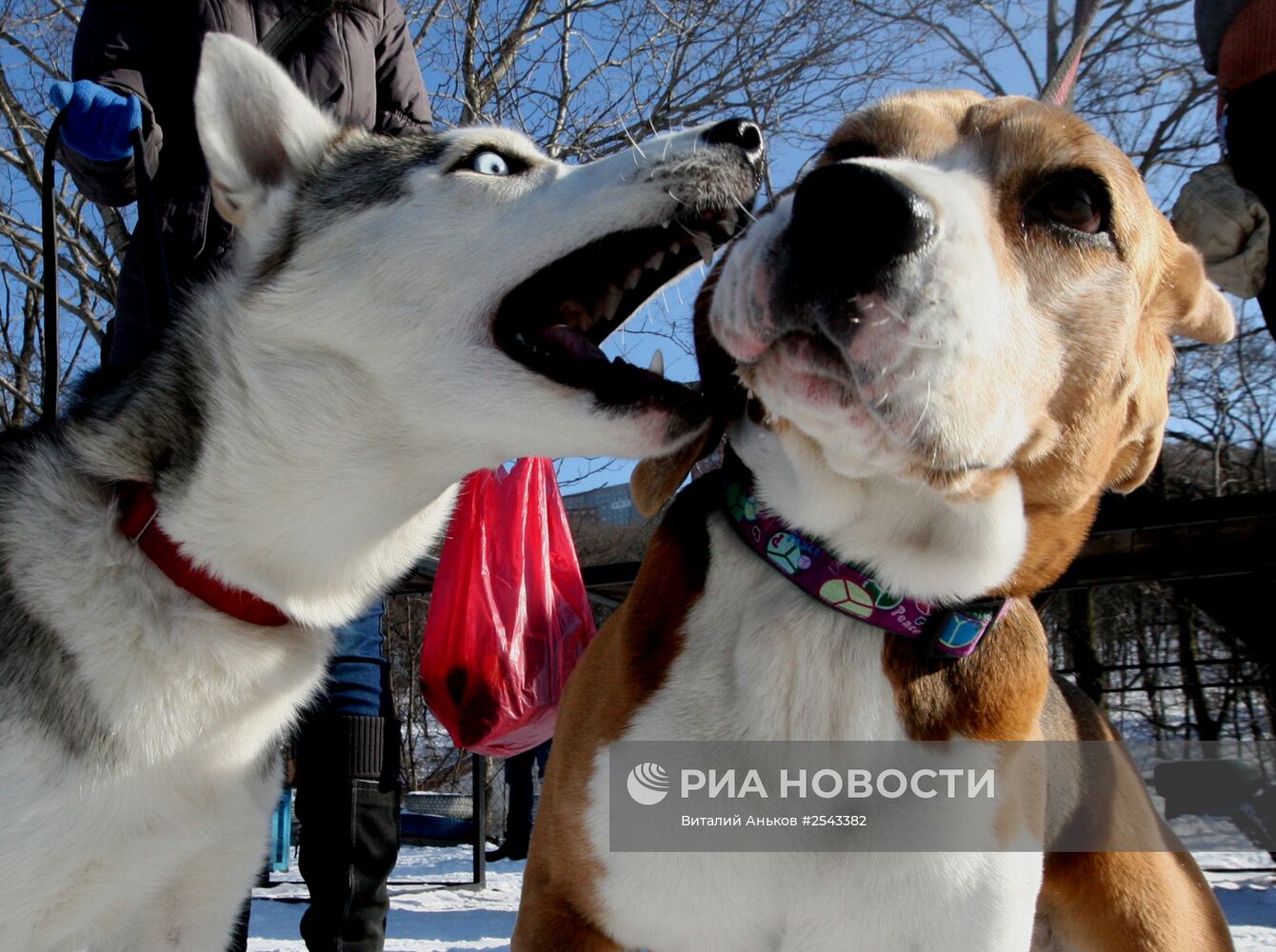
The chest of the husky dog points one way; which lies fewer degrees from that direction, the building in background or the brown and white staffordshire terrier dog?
the brown and white staffordshire terrier dog

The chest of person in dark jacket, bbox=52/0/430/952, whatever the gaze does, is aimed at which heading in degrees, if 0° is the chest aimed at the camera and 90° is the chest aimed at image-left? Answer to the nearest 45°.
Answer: approximately 0°
